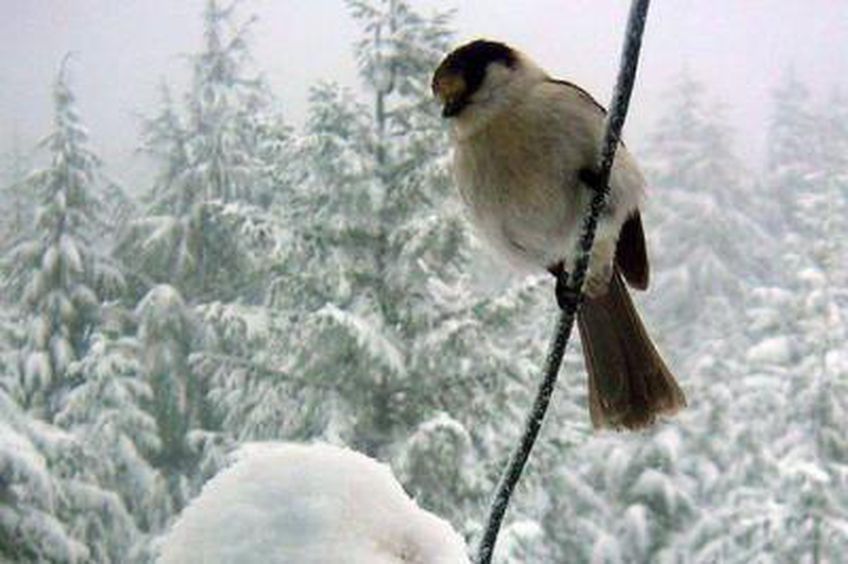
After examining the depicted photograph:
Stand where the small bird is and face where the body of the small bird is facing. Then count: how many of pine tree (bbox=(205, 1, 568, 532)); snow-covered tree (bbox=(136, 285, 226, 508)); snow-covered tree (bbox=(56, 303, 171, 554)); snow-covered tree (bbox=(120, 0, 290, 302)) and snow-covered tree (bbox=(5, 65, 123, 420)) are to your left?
0

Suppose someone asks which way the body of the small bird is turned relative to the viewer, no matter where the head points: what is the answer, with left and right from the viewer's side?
facing the viewer and to the left of the viewer

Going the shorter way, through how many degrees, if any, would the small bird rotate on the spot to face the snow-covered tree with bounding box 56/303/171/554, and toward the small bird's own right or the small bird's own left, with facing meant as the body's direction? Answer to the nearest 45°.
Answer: approximately 90° to the small bird's own right

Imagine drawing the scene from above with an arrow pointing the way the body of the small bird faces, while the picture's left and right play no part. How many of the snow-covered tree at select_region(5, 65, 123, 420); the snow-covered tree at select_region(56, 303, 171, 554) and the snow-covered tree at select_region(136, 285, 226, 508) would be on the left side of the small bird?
0

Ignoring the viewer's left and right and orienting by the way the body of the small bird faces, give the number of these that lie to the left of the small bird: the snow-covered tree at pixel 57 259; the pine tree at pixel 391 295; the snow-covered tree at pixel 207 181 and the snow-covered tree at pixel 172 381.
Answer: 0

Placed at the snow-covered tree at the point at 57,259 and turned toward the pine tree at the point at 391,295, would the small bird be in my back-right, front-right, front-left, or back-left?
front-right

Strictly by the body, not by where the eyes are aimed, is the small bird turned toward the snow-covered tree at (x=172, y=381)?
no

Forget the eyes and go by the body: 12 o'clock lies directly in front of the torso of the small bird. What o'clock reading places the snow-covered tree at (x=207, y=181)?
The snow-covered tree is roughly at 4 o'clock from the small bird.

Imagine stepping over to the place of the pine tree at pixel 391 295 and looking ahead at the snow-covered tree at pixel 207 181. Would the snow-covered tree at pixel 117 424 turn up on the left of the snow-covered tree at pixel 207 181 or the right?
left

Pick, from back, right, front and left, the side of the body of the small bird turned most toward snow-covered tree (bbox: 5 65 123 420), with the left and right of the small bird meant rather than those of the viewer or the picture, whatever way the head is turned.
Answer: right

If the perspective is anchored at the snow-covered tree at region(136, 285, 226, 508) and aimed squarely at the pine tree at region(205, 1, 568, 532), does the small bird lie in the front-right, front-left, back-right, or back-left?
front-right

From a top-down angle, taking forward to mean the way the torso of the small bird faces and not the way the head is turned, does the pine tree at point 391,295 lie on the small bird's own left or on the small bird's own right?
on the small bird's own right
